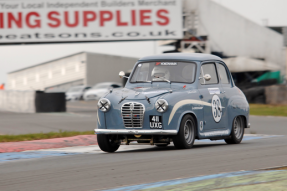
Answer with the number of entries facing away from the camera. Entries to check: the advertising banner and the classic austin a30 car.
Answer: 0

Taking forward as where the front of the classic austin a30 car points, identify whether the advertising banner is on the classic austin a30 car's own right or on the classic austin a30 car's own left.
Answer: on the classic austin a30 car's own right

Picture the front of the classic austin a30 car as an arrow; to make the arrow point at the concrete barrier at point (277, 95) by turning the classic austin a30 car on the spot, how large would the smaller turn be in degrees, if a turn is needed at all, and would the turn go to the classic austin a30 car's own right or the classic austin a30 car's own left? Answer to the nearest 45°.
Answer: approximately 135° to the classic austin a30 car's own right

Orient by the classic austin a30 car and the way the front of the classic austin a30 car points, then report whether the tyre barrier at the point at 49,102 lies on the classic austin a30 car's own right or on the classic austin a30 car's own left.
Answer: on the classic austin a30 car's own right

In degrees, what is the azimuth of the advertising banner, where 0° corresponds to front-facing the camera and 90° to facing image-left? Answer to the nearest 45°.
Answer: approximately 0°

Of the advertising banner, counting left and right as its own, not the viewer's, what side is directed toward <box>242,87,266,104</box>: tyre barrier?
left

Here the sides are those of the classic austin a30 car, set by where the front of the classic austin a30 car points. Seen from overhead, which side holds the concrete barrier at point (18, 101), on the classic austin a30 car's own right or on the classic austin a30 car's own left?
on the classic austin a30 car's own right

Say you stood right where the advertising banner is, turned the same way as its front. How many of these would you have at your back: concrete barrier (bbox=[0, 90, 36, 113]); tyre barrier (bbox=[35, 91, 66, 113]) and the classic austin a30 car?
0

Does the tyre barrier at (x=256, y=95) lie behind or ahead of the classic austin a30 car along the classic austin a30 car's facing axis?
behind

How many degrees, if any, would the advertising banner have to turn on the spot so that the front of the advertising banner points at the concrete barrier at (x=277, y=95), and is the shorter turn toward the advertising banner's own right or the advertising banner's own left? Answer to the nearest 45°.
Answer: approximately 45° to the advertising banner's own left

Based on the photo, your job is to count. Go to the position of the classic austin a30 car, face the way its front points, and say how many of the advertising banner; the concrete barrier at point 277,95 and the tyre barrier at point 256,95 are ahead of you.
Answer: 0

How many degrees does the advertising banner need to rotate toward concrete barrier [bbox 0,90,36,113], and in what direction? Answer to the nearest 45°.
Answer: approximately 45° to its right

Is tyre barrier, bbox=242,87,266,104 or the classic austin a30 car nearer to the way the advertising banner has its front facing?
the classic austin a30 car

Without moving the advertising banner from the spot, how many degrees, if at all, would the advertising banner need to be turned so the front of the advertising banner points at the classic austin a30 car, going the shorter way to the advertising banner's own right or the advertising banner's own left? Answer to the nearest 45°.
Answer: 0° — it already faces it
